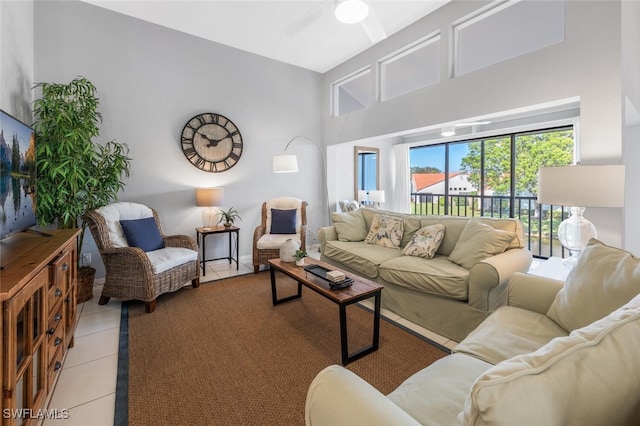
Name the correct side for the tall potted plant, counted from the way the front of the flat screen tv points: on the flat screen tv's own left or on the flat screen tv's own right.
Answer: on the flat screen tv's own left

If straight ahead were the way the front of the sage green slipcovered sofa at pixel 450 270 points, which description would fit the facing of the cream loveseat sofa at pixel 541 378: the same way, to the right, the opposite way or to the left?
to the right

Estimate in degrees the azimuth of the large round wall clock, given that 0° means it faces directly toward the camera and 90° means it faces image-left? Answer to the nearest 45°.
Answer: approximately 0°

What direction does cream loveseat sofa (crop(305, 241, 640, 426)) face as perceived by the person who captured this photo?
facing away from the viewer and to the left of the viewer

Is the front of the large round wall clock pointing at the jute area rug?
yes

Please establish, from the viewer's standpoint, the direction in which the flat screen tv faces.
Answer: facing to the right of the viewer

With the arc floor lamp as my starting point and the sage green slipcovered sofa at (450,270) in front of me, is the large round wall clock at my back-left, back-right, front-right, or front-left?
back-right

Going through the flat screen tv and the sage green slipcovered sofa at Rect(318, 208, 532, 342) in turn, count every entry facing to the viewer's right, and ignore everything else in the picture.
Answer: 1
